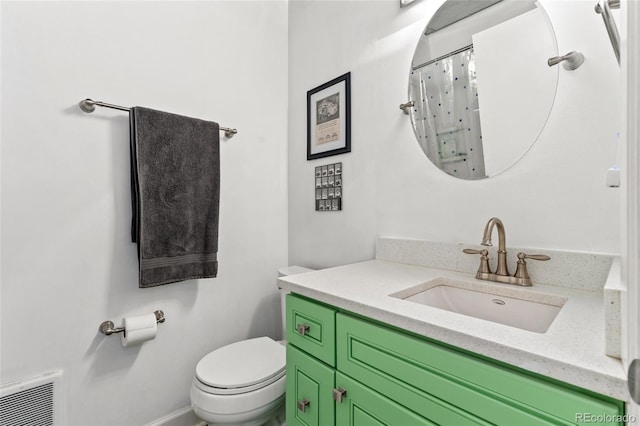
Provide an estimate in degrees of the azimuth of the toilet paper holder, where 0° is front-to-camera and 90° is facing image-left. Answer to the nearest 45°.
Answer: approximately 315°

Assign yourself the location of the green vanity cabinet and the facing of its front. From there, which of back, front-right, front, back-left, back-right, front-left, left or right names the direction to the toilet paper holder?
front-right

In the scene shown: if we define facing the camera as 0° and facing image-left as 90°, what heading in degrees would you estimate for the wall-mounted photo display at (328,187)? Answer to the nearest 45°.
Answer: approximately 45°

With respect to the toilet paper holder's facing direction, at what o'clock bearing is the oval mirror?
The oval mirror is roughly at 12 o'clock from the toilet paper holder.

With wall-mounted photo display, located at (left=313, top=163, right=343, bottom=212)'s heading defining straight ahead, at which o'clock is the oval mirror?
The oval mirror is roughly at 9 o'clock from the wall-mounted photo display.

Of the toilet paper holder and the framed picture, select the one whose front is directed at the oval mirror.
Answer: the toilet paper holder
